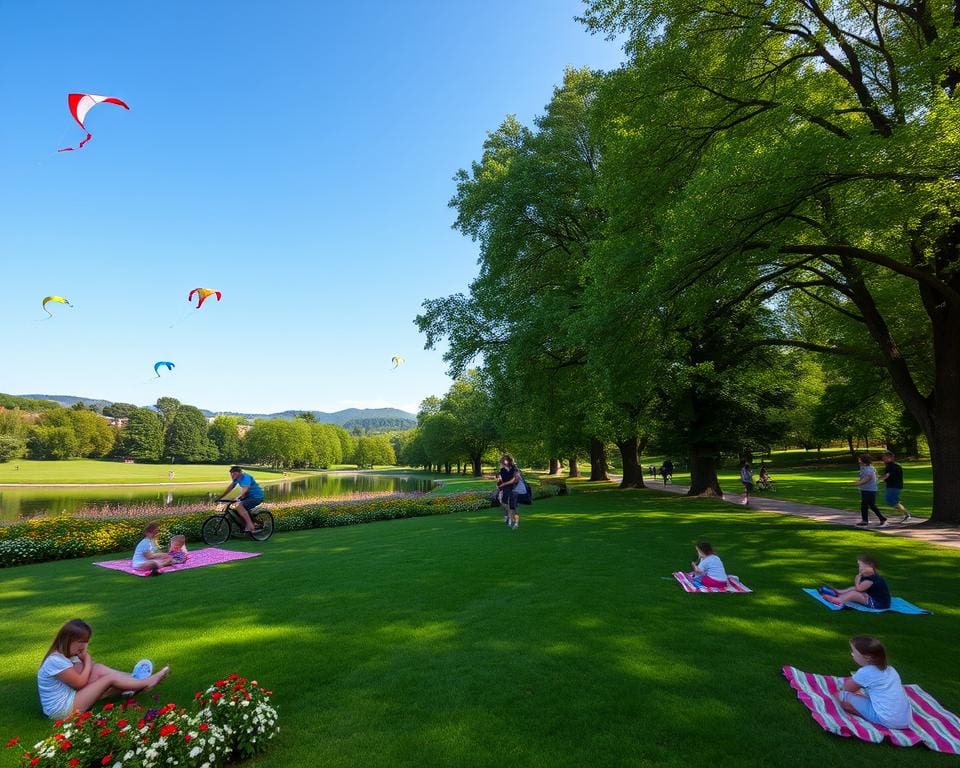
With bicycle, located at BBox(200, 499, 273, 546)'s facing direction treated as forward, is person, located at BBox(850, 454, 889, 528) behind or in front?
behind

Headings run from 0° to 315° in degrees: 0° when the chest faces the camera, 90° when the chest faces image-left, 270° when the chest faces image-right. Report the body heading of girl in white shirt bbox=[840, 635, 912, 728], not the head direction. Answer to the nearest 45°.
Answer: approximately 135°

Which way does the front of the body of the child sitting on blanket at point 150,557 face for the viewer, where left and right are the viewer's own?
facing to the right of the viewer

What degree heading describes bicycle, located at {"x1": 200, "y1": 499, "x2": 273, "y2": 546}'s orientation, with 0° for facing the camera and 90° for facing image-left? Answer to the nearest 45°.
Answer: approximately 90°

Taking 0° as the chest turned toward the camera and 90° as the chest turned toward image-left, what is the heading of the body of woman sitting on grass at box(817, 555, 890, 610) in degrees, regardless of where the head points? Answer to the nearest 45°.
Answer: approximately 90°

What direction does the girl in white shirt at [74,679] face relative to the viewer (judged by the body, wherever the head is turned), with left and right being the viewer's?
facing to the right of the viewer
